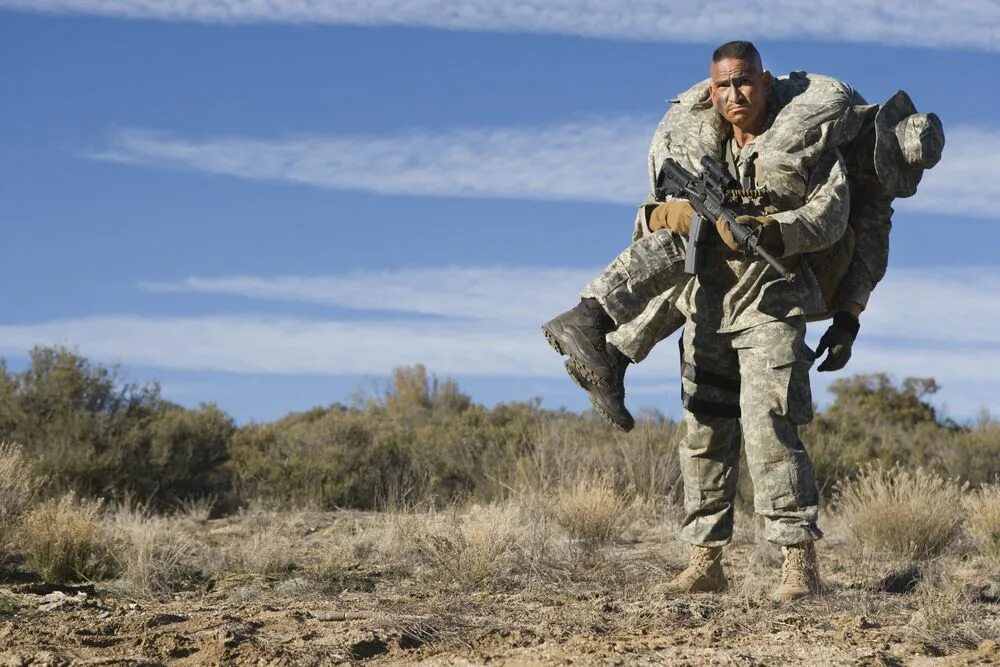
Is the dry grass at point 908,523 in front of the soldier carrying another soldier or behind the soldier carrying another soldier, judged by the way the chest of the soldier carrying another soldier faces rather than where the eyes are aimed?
behind

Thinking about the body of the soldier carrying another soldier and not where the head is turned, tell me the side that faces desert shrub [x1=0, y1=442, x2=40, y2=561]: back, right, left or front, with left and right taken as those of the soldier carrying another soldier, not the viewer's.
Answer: right

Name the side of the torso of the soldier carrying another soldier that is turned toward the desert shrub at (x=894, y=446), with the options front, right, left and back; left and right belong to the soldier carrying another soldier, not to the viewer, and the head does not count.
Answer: back

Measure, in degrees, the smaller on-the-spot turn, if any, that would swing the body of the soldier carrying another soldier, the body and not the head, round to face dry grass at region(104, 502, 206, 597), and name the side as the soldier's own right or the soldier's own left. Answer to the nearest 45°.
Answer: approximately 90° to the soldier's own right

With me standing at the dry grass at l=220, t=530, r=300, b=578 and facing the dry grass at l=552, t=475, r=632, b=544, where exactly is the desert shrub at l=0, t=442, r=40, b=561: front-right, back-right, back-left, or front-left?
back-left

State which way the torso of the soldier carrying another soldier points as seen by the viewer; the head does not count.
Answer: toward the camera

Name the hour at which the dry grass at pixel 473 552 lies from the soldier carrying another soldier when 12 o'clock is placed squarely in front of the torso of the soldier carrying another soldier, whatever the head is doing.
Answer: The dry grass is roughly at 4 o'clock from the soldier carrying another soldier.

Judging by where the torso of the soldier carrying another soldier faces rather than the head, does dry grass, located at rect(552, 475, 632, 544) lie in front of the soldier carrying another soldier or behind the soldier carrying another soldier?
behind

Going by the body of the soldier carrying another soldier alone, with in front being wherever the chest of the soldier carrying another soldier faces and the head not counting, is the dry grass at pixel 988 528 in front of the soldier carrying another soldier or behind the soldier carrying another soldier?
behind

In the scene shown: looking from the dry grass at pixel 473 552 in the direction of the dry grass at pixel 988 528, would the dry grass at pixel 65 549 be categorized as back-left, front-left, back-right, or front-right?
back-left

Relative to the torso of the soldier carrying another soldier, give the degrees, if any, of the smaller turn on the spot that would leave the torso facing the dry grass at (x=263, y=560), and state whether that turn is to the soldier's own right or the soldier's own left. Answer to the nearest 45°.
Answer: approximately 135° to the soldier's own right

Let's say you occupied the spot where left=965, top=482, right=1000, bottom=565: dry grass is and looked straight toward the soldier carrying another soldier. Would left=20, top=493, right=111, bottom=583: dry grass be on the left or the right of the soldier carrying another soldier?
right

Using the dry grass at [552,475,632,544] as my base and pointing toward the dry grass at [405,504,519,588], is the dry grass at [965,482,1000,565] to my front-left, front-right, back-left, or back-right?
back-left

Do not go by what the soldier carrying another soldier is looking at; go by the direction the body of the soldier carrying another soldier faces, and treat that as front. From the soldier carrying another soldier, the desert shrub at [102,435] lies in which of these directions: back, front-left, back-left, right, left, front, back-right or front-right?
back-right
